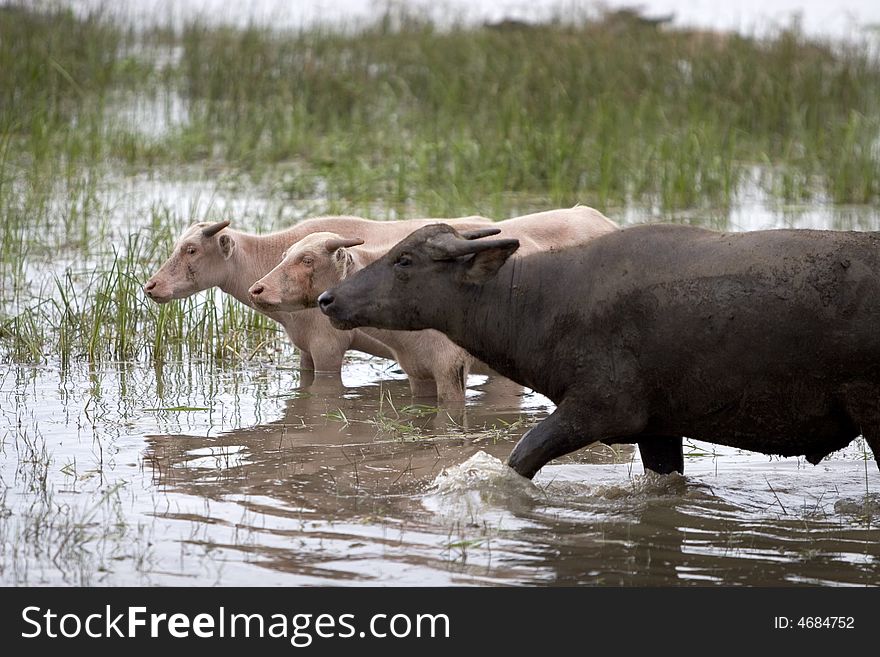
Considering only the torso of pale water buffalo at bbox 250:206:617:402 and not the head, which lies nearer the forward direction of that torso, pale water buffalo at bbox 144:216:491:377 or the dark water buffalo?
the pale water buffalo

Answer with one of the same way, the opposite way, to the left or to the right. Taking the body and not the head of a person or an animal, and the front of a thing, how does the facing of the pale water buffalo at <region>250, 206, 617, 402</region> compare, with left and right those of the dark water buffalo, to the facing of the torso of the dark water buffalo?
the same way

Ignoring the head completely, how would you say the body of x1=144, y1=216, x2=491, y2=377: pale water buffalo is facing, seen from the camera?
to the viewer's left

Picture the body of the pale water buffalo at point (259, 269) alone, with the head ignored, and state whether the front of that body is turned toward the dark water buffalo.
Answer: no

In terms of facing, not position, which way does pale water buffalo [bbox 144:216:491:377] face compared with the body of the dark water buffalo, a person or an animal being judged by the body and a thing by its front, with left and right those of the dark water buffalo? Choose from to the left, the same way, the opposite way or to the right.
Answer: the same way

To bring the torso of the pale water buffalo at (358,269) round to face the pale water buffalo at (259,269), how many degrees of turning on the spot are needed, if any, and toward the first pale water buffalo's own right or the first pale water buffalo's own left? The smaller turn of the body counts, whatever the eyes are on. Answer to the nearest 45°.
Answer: approximately 45° to the first pale water buffalo's own right

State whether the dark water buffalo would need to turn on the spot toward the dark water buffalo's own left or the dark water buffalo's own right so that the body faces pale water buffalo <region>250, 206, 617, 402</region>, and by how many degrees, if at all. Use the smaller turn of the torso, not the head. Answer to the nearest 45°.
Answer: approximately 45° to the dark water buffalo's own right

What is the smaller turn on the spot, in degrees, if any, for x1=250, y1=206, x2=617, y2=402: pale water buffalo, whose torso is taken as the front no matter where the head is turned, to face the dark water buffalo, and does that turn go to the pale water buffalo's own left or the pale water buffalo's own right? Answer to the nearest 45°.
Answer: approximately 135° to the pale water buffalo's own left

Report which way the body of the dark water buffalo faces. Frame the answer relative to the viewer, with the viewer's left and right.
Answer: facing to the left of the viewer

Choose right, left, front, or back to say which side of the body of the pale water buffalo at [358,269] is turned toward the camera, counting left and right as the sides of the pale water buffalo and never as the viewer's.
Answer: left

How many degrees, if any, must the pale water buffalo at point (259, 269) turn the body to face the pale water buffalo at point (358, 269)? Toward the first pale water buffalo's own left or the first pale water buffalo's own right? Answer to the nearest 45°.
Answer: approximately 135° to the first pale water buffalo's own left

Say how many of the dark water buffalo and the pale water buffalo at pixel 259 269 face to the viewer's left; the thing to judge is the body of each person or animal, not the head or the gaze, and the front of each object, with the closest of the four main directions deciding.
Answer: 2

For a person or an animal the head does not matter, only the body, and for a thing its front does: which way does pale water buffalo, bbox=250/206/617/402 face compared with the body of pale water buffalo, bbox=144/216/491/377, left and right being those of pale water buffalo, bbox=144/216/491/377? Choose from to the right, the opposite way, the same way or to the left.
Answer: the same way
